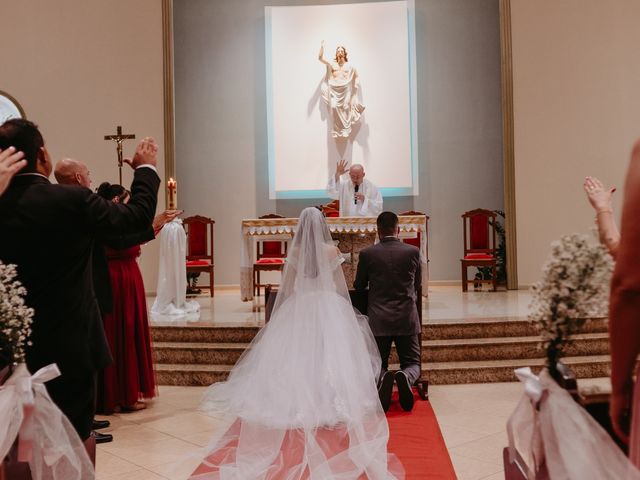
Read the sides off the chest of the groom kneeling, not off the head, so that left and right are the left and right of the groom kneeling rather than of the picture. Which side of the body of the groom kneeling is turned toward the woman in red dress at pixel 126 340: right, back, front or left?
left

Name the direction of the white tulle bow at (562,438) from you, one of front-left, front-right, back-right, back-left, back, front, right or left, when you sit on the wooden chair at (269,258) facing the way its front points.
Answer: front

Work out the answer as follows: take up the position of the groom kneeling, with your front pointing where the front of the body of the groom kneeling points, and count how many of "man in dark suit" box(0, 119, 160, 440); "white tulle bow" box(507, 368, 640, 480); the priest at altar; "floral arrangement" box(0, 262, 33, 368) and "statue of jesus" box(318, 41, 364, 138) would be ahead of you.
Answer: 2

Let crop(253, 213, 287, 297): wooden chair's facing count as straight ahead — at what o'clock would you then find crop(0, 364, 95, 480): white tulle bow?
The white tulle bow is roughly at 12 o'clock from the wooden chair.

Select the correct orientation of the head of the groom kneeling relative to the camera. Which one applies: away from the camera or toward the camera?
away from the camera

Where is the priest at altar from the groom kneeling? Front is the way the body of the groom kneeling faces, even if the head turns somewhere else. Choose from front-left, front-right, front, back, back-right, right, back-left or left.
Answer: front

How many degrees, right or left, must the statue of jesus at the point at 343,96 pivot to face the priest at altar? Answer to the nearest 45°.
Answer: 0° — it already faces them

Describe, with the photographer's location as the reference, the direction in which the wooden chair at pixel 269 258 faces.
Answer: facing the viewer

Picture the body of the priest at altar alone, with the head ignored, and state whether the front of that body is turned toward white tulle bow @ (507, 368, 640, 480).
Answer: yes

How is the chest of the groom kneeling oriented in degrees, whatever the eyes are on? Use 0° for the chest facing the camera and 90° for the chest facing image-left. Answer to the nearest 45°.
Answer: approximately 180°

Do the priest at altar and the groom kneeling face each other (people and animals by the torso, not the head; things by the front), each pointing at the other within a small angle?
yes

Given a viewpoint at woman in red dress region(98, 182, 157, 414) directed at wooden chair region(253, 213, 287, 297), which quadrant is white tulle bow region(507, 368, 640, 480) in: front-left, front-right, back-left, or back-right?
back-right

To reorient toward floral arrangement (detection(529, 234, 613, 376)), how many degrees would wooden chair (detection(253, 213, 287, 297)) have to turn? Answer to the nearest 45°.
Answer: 0° — it already faces it

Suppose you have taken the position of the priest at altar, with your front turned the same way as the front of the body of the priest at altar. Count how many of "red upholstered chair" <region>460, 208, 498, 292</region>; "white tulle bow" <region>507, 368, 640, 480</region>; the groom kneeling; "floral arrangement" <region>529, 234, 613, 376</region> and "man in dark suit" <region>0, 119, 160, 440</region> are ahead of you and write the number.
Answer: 4

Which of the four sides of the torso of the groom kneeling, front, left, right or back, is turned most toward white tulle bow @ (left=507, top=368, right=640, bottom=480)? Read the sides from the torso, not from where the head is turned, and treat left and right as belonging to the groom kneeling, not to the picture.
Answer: back

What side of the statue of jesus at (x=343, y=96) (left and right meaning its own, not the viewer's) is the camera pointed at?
front

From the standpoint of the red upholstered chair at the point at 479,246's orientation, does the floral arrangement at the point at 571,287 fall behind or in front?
in front
